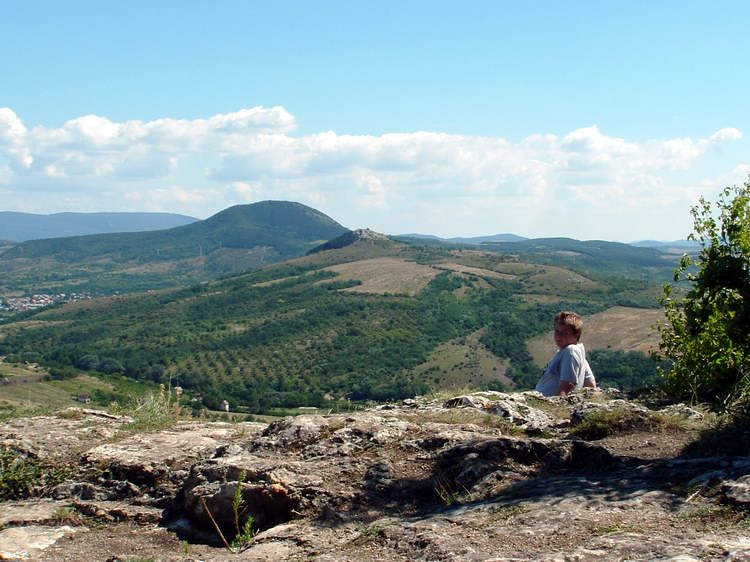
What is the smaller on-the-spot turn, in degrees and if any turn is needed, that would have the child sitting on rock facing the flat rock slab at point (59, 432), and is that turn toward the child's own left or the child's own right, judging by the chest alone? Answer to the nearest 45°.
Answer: approximately 45° to the child's own left

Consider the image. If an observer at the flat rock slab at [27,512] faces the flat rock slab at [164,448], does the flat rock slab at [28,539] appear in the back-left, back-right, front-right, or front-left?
back-right
